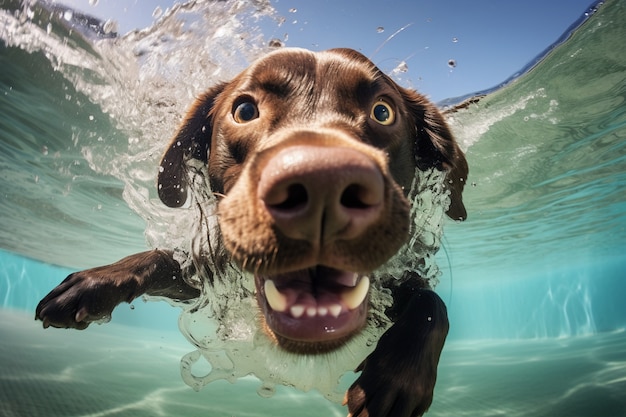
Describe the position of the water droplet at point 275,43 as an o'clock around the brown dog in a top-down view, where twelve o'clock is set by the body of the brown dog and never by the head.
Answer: The water droplet is roughly at 6 o'clock from the brown dog.

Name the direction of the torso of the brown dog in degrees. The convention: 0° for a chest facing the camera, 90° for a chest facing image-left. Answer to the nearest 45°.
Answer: approximately 0°
